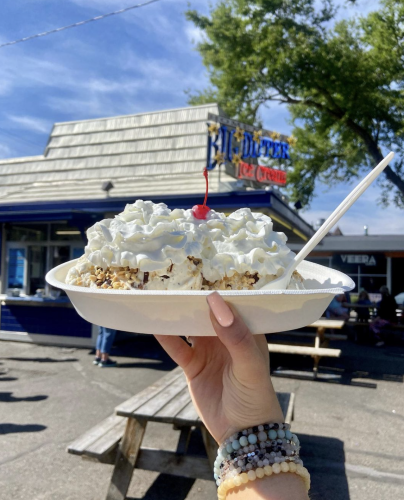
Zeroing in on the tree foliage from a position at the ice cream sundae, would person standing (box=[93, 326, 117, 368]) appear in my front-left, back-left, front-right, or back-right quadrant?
front-left

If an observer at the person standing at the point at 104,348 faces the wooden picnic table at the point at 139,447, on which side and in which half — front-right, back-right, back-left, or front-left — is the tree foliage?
back-left
